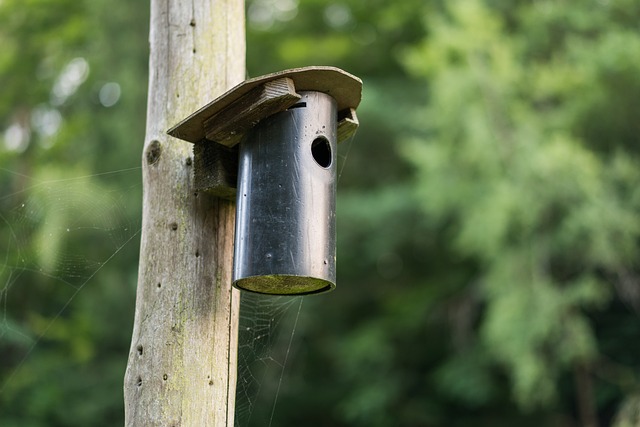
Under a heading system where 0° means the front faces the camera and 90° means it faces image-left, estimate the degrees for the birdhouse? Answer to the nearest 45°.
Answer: approximately 315°
